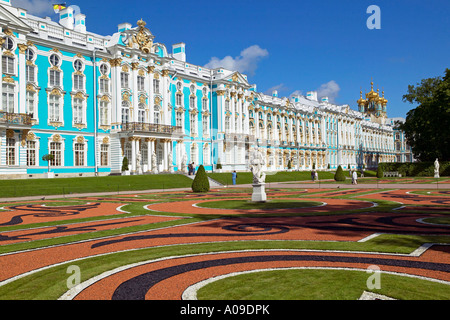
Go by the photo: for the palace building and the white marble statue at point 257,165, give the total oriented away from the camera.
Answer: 0

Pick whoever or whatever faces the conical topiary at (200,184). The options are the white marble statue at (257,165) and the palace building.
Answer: the palace building

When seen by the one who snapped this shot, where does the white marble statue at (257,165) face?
facing the viewer

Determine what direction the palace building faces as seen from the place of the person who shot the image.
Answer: facing the viewer and to the right of the viewer

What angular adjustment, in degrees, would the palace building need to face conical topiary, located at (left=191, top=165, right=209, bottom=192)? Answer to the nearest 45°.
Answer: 0° — it already faces it
